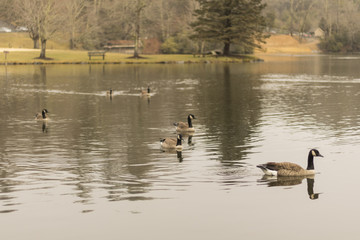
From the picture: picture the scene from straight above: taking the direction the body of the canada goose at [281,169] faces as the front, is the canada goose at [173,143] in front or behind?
behind

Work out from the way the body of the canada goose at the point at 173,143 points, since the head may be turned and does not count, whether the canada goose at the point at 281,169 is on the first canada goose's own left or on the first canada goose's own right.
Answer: on the first canada goose's own right

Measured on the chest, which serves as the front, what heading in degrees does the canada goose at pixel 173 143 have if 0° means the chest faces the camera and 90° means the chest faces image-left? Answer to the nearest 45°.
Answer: approximately 270°

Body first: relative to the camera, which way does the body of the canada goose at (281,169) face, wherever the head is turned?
to the viewer's right

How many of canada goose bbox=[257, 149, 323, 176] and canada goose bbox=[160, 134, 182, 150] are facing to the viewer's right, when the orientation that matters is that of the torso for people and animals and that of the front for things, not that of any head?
2
